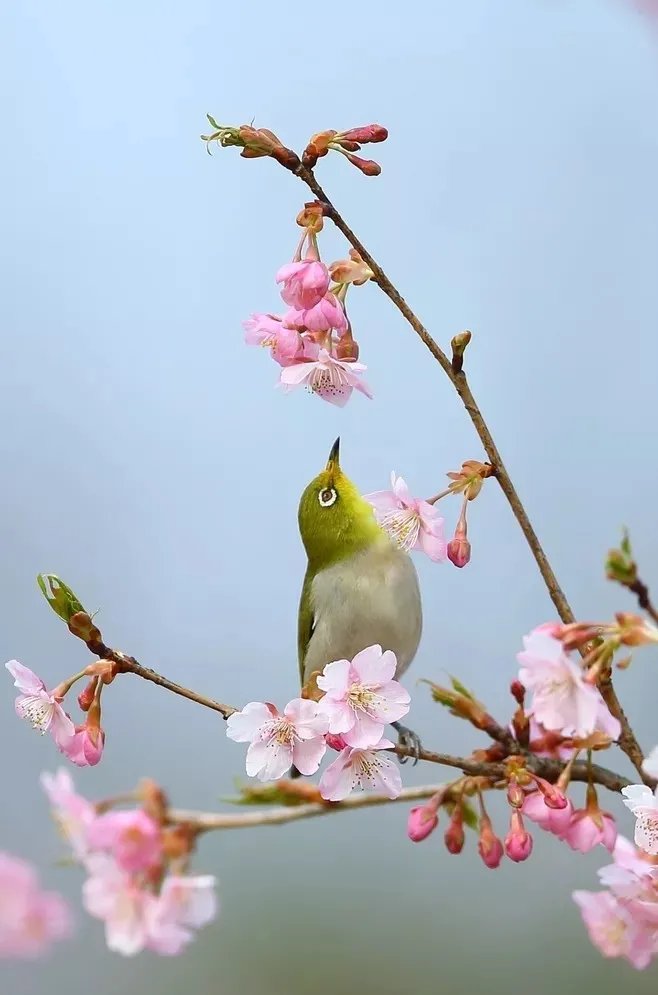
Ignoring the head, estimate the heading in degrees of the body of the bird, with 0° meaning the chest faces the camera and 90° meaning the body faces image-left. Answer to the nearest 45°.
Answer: approximately 315°

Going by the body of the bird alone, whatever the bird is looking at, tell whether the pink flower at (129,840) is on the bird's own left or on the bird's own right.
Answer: on the bird's own right
